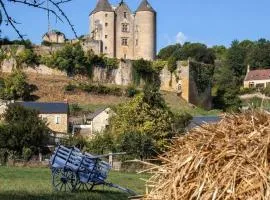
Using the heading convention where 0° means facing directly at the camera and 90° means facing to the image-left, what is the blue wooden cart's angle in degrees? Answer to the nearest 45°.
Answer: approximately 270°

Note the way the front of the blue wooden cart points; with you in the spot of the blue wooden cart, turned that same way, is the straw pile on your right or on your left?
on your right

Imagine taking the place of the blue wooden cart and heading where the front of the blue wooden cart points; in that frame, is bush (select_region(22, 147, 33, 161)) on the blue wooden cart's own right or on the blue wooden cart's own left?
on the blue wooden cart's own left

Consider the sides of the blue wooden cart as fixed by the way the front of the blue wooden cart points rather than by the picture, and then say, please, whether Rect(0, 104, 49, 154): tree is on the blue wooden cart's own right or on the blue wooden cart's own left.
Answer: on the blue wooden cart's own left
